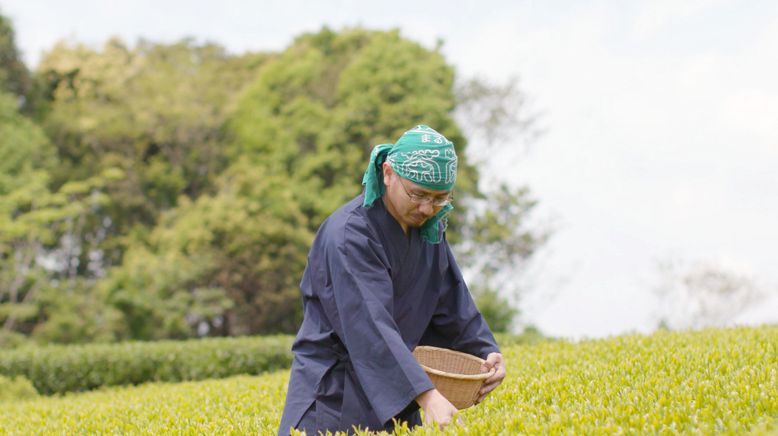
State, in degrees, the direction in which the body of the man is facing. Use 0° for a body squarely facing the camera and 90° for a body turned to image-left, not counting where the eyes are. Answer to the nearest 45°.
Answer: approximately 315°

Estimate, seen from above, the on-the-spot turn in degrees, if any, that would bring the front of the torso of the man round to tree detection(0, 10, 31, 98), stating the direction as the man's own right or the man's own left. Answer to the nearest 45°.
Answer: approximately 180°

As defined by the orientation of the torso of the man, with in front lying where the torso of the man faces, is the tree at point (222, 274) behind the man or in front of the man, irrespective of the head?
behind
